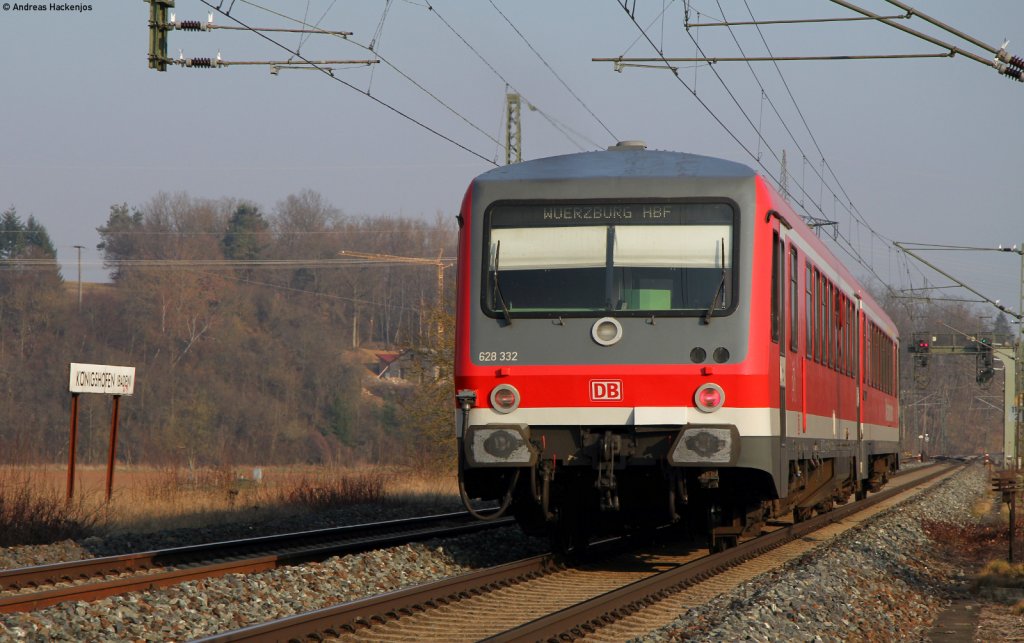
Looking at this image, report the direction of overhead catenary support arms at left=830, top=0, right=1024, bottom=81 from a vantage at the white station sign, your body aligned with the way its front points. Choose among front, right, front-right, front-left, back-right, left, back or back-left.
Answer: front-left

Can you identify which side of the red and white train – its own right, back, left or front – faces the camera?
front

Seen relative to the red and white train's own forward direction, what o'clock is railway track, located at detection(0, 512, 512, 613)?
The railway track is roughly at 3 o'clock from the red and white train.

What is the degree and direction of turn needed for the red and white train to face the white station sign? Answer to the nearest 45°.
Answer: approximately 135° to its right

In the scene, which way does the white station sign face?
toward the camera

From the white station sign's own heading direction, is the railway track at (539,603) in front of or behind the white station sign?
in front

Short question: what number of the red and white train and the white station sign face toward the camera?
2

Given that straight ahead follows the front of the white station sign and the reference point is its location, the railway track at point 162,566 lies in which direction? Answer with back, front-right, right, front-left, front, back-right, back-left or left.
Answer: front

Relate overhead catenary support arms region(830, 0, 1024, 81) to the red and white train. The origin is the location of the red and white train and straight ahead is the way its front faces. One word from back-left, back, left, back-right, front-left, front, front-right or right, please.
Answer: left

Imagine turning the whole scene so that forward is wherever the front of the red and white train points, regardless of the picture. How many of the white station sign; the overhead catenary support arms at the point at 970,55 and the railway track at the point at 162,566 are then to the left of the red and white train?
1
